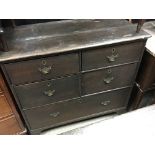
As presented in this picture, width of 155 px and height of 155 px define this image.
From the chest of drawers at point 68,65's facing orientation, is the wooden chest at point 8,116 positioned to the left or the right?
on its right

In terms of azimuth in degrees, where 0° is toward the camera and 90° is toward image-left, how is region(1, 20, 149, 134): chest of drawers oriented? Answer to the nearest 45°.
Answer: approximately 0°

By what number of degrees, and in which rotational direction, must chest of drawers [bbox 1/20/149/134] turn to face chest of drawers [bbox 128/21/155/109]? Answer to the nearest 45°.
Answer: approximately 90° to its left
